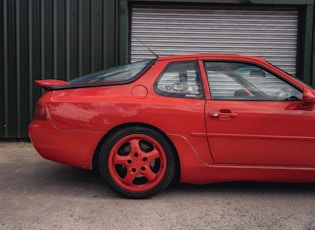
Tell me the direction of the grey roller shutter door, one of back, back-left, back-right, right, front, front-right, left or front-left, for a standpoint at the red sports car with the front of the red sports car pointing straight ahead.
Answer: left

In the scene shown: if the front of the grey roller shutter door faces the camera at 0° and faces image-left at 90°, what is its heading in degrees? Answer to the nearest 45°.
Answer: approximately 0°

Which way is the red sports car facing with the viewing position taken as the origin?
facing to the right of the viewer

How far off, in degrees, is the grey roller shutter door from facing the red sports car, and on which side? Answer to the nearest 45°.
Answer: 0° — it already faces it

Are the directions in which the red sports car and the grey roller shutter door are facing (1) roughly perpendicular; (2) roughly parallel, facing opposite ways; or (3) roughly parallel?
roughly perpendicular

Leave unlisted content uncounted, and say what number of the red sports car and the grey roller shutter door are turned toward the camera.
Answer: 1
